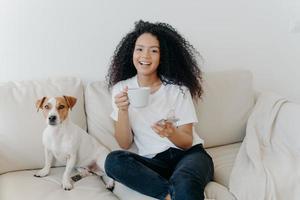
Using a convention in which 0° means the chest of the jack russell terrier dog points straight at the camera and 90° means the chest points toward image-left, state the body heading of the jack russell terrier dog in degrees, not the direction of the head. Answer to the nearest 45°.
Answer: approximately 45°

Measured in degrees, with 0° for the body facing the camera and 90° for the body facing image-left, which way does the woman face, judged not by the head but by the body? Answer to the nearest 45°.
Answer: approximately 0°
